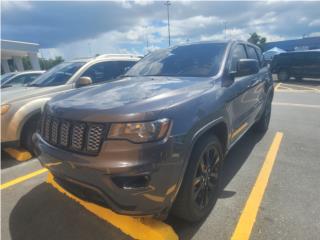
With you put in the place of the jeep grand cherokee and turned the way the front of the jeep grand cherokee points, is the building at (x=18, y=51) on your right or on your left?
on your right

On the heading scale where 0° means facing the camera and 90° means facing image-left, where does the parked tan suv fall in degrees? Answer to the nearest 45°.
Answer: approximately 45°

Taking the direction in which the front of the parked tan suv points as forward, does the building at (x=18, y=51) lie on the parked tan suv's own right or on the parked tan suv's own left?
on the parked tan suv's own right
